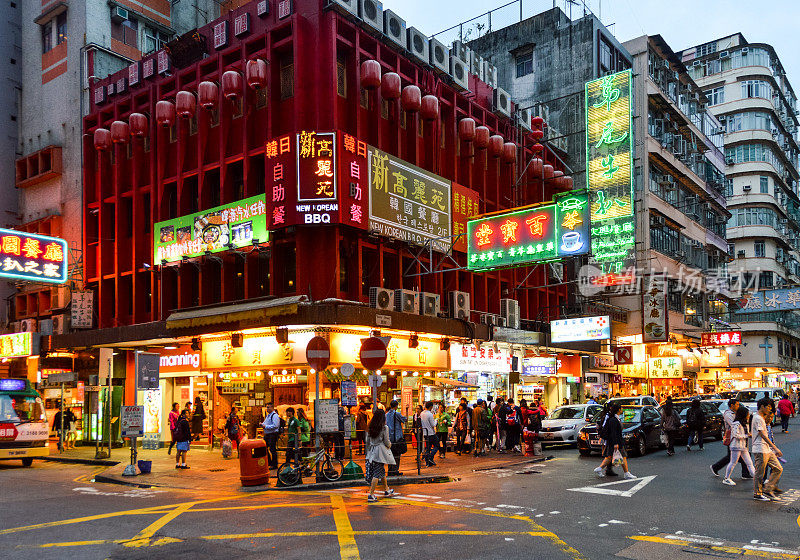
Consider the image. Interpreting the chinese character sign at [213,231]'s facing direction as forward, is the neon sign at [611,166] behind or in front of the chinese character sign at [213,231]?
behind

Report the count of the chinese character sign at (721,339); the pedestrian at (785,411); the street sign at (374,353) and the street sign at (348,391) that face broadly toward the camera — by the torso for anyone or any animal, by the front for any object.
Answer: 3

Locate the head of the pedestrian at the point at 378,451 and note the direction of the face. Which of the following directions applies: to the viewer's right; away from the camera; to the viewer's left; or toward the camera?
away from the camera

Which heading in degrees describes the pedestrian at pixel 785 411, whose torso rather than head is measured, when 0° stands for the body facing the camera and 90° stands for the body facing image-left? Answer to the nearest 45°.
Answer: approximately 180°

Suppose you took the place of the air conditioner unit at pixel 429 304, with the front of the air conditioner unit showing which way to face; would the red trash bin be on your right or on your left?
on your right

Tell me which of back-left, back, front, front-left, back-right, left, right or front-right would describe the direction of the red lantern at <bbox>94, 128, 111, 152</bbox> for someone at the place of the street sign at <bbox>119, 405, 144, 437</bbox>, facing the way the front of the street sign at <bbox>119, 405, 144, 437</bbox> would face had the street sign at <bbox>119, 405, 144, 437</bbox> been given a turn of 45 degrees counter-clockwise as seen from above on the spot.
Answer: back-left

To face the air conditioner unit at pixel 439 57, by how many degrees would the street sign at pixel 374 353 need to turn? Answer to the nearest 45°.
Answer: approximately 180°

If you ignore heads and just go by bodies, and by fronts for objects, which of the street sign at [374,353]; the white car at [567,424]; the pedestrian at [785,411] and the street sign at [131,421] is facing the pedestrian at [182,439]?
the white car

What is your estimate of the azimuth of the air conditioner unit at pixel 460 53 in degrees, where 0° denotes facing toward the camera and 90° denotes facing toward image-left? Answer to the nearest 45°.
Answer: approximately 315°
